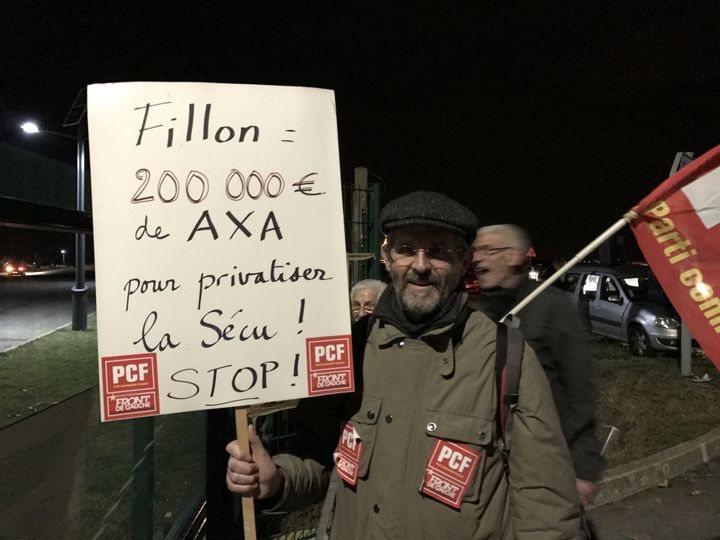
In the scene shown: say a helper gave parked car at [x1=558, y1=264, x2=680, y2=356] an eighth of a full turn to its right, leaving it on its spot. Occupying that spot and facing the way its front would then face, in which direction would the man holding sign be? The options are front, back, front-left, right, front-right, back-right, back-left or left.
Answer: front

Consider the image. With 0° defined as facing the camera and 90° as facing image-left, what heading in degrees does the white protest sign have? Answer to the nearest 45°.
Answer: approximately 0°

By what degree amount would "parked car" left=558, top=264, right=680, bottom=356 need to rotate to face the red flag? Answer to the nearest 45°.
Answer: approximately 45° to its right

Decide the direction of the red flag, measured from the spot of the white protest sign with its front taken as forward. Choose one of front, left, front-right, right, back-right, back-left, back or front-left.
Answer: left

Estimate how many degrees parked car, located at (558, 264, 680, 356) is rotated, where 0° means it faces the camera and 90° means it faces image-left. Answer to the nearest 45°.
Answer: approximately 315°

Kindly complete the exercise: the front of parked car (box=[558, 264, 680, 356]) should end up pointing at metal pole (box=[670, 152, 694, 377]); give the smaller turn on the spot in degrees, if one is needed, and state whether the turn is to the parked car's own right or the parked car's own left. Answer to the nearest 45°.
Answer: approximately 45° to the parked car's own right
